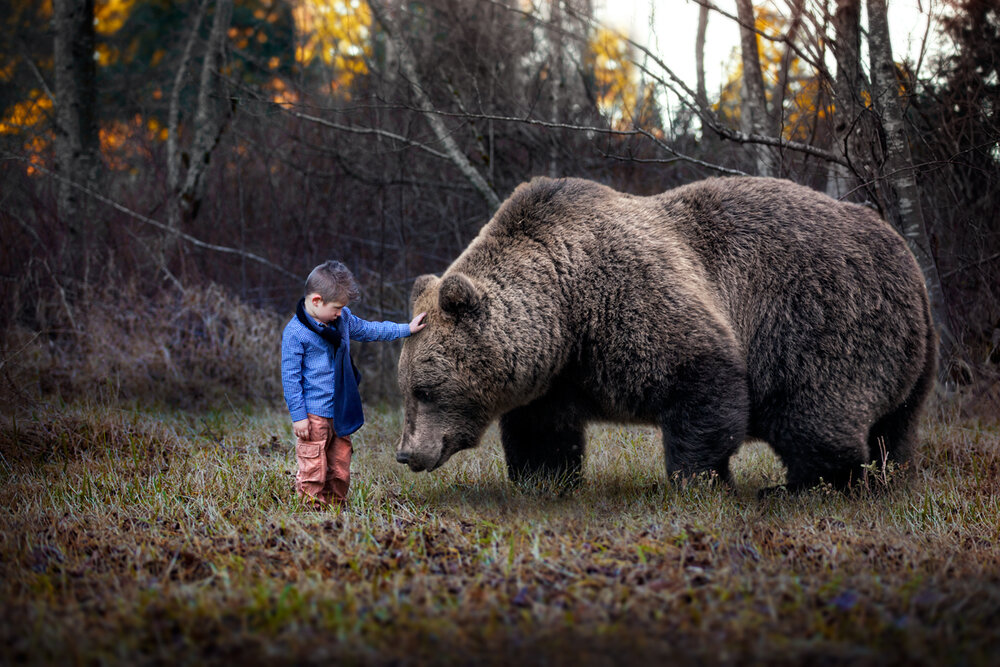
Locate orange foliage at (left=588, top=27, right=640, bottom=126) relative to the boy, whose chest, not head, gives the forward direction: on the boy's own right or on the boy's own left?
on the boy's own left

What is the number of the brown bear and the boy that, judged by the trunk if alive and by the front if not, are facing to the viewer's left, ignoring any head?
1

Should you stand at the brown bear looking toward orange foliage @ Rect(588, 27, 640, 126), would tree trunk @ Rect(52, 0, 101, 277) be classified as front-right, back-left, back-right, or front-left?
front-left

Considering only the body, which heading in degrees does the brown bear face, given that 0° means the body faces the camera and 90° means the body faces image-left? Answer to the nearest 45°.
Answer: approximately 90°

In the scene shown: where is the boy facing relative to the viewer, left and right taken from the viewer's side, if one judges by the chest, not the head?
facing the viewer and to the right of the viewer

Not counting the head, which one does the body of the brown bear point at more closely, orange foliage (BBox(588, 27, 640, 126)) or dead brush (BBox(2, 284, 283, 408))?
the dead brush
